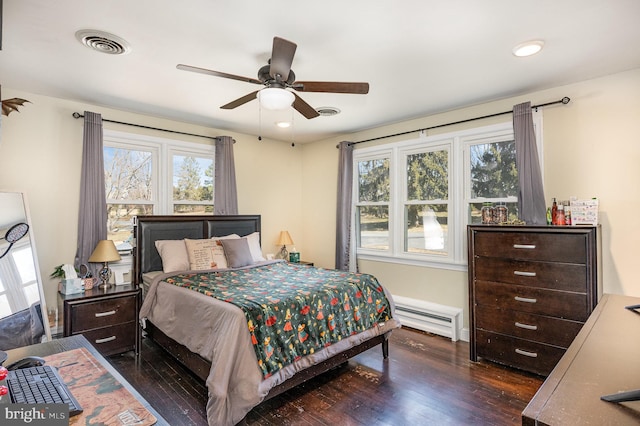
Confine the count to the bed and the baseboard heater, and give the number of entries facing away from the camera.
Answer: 0

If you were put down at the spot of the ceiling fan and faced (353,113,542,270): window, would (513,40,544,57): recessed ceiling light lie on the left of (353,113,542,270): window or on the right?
right

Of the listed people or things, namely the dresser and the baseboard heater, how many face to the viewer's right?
0

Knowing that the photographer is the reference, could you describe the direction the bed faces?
facing the viewer and to the right of the viewer

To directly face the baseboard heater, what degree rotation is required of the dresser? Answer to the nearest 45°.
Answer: approximately 90° to its right

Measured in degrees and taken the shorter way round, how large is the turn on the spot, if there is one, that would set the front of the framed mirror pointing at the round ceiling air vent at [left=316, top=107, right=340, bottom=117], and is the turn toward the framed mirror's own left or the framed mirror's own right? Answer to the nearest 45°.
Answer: approximately 45° to the framed mirror's own left

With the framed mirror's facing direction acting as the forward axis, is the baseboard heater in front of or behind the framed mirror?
in front

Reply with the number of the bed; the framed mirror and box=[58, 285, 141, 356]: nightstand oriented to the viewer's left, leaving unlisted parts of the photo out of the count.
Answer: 0

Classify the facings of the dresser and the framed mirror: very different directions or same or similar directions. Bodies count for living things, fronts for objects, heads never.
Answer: very different directions

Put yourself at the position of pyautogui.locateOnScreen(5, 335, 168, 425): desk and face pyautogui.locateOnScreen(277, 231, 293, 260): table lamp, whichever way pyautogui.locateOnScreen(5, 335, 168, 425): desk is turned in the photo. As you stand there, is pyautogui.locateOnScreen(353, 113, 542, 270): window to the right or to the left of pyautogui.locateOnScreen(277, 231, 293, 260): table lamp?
right

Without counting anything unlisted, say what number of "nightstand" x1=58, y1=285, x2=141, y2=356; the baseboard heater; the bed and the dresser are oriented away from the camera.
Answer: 0

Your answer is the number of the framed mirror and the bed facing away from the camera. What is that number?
0

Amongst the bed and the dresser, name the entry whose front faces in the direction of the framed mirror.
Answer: the dresser

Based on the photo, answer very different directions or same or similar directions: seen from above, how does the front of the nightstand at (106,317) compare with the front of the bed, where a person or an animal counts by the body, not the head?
same or similar directions

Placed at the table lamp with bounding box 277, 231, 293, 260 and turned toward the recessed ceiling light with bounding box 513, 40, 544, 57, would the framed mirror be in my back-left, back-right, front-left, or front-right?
front-right
